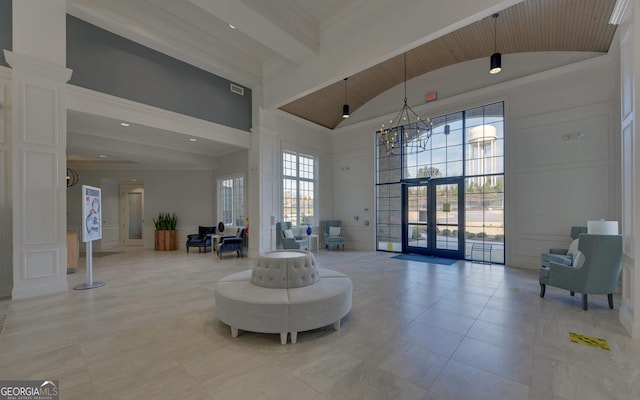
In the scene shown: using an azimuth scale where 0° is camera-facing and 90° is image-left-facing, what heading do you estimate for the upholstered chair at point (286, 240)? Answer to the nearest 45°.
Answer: approximately 315°

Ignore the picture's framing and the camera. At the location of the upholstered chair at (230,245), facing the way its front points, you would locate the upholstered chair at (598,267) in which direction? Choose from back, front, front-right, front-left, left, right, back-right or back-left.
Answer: back-left

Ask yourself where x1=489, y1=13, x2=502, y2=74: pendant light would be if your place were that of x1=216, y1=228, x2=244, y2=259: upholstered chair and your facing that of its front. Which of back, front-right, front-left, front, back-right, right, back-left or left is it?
back-left

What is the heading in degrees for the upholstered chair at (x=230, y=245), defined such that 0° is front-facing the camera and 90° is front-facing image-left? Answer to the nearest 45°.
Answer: approximately 90°

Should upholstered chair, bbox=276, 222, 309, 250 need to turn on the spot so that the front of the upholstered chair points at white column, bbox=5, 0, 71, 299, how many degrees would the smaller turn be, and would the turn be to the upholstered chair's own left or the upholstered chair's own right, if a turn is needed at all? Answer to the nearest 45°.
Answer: approximately 90° to the upholstered chair's own right

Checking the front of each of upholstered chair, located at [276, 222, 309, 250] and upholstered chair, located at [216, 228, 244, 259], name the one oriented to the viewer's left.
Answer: upholstered chair, located at [216, 228, 244, 259]
